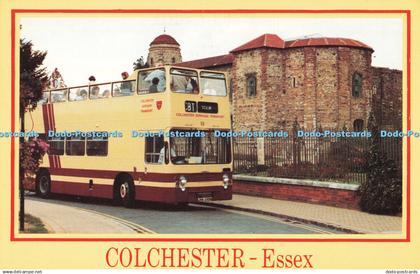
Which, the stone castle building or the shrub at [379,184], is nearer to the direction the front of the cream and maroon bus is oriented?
the shrub

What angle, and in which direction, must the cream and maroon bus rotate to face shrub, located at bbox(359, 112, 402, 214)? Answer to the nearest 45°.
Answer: approximately 45° to its left

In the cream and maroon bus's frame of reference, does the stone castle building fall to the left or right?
on its left

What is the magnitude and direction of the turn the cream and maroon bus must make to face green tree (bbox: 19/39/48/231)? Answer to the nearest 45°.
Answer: approximately 90° to its right

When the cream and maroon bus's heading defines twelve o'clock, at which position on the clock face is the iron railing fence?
The iron railing fence is roughly at 10 o'clock from the cream and maroon bus.

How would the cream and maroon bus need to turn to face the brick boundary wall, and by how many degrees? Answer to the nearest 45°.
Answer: approximately 45° to its left

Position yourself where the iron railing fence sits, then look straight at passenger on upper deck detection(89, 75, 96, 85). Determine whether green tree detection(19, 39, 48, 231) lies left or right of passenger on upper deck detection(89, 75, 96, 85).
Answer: left
